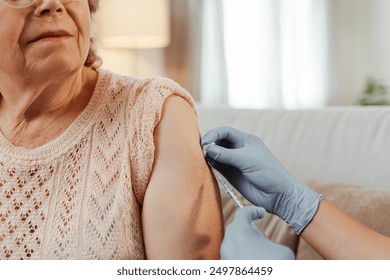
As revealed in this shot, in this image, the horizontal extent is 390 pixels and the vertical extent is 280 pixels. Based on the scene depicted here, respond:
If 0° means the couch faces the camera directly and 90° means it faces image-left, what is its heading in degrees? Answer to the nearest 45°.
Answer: approximately 0°

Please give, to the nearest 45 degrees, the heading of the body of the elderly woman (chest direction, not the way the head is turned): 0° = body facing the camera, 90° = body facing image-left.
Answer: approximately 45°
